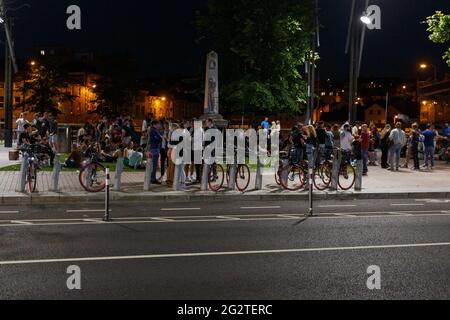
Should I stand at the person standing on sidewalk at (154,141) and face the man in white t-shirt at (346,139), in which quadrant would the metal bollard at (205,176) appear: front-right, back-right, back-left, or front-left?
front-right

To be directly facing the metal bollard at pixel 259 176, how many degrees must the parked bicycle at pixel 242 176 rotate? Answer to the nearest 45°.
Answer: approximately 45° to its left

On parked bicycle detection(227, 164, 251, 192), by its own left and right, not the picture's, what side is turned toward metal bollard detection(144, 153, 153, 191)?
right

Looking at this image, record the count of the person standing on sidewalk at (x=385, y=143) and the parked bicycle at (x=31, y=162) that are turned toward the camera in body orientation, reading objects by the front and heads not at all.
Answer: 1

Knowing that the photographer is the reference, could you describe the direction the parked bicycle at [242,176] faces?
facing the viewer and to the right of the viewer

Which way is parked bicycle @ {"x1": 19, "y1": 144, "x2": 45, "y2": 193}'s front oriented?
toward the camera

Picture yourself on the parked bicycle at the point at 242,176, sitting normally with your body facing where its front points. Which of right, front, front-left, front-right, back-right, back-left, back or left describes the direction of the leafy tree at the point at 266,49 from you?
back-left

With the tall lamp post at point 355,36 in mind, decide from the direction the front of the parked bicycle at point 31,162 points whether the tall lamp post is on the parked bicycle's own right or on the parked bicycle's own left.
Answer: on the parked bicycle's own left
